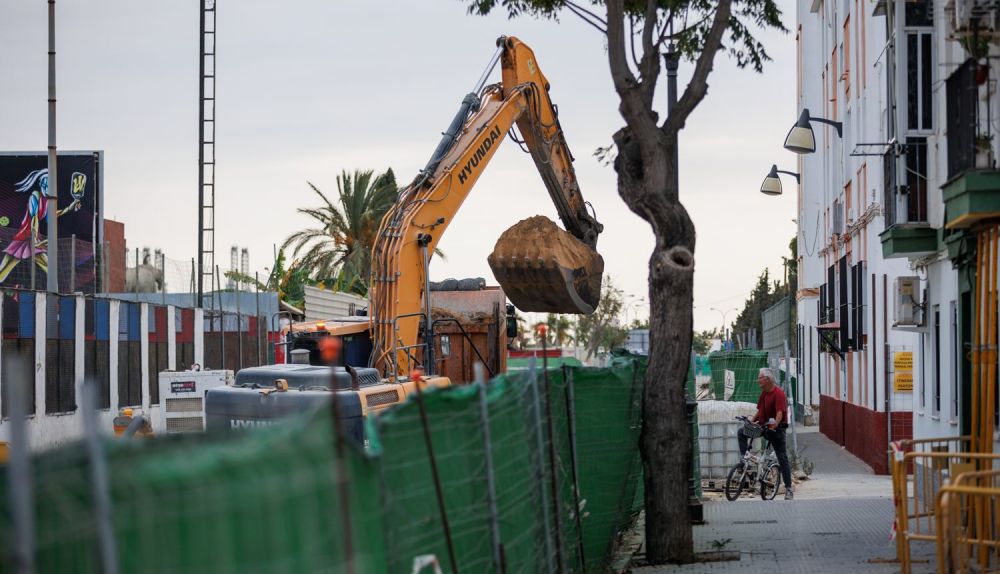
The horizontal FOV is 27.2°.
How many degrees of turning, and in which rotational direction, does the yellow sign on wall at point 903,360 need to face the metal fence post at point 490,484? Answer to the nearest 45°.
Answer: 0° — it already faces it

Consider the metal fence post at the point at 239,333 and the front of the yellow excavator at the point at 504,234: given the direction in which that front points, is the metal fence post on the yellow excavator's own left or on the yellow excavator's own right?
on the yellow excavator's own left

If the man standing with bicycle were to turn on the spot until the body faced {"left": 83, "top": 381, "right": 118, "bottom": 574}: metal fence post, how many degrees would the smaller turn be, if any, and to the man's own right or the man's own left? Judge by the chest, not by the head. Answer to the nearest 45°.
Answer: approximately 45° to the man's own left

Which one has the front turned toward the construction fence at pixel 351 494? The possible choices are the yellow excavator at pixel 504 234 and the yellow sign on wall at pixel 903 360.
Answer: the yellow sign on wall

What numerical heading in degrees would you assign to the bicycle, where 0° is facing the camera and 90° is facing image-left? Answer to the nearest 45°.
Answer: approximately 45°

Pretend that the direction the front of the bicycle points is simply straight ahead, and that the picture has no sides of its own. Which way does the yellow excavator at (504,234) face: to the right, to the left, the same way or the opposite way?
the opposite way

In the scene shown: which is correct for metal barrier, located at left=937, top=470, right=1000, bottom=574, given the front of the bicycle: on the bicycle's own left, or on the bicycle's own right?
on the bicycle's own left

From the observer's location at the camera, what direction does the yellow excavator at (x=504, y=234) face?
facing away from the viewer and to the right of the viewer

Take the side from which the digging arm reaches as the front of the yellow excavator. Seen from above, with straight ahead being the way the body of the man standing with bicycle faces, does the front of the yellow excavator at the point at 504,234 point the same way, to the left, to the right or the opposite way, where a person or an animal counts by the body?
the opposite way

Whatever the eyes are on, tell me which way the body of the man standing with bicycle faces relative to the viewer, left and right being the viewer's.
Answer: facing the viewer and to the left of the viewer
